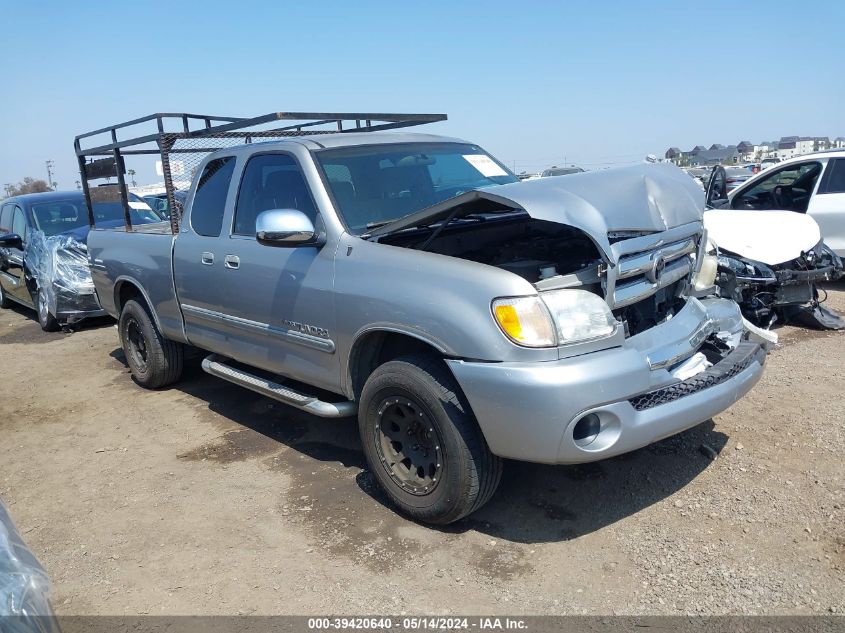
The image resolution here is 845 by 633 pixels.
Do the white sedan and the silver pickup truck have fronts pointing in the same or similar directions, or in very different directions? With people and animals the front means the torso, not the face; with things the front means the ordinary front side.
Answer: very different directions

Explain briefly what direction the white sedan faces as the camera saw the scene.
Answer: facing to the left of the viewer

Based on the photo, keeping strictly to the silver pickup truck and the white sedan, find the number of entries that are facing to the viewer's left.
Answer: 1

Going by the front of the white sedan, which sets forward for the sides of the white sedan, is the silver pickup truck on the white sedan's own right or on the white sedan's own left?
on the white sedan's own left

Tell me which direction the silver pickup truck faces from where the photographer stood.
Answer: facing the viewer and to the right of the viewer

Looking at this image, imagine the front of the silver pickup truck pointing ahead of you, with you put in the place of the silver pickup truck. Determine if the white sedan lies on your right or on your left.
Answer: on your left
